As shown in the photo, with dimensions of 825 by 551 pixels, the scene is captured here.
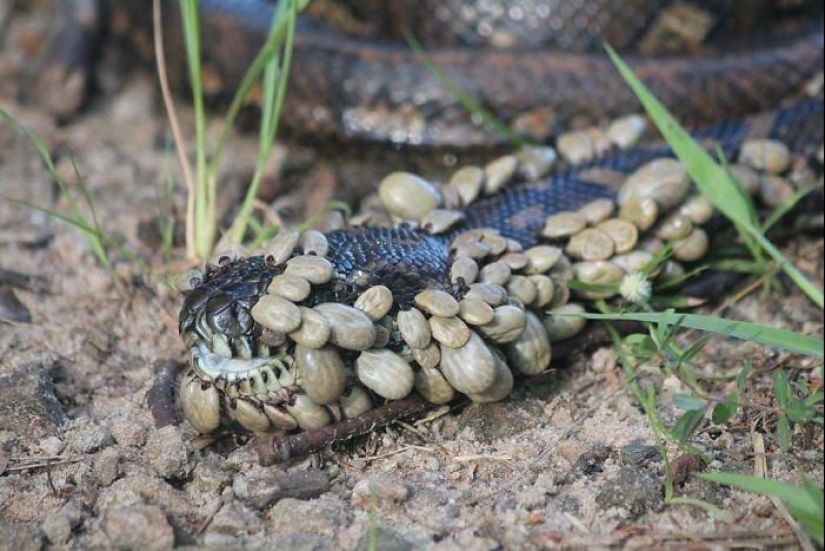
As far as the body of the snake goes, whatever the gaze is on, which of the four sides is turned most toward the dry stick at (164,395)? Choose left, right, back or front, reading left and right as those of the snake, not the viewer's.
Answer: front

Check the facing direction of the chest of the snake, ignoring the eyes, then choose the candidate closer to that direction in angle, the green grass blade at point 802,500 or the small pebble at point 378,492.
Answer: the small pebble

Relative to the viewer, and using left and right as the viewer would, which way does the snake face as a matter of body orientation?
facing the viewer and to the left of the viewer

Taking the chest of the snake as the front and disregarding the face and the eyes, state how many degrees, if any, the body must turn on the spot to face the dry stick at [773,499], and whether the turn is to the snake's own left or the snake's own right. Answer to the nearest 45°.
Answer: approximately 90° to the snake's own left

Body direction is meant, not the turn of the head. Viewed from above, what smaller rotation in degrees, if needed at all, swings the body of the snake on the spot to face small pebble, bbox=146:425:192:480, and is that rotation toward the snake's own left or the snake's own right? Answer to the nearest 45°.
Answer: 0° — it already faces it

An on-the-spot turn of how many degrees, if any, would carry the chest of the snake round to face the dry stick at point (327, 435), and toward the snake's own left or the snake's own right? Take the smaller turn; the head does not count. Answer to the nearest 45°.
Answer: approximately 45° to the snake's own left

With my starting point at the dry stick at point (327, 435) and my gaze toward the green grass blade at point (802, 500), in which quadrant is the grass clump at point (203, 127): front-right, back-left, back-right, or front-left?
back-left

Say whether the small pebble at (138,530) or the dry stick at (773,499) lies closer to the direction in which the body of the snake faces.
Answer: the small pebble
